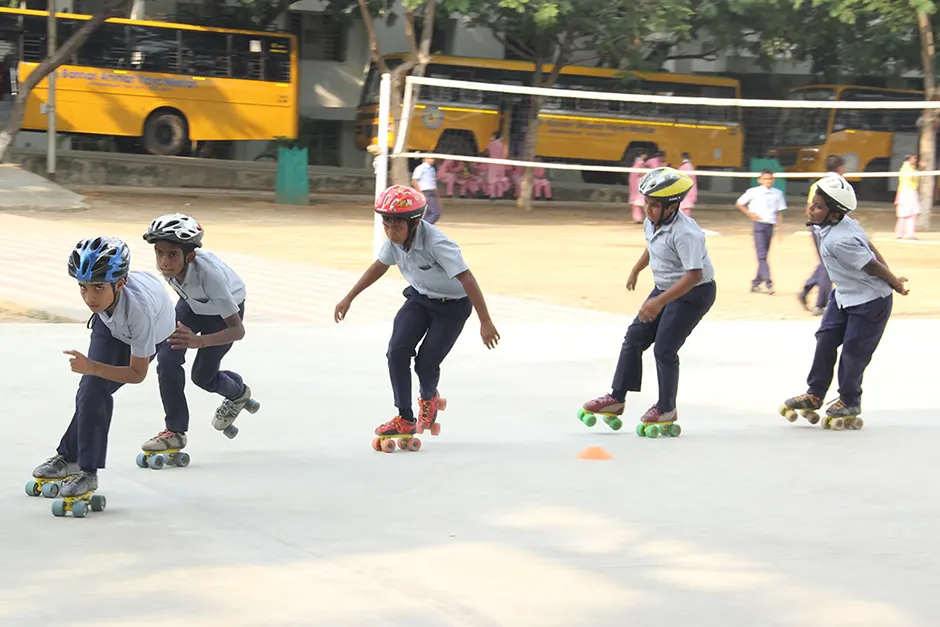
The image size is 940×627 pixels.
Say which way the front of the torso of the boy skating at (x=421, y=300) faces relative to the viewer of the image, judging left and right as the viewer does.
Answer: facing the viewer and to the left of the viewer

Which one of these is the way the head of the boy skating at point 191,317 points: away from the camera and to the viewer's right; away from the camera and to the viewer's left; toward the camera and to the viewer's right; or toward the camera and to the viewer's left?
toward the camera and to the viewer's left

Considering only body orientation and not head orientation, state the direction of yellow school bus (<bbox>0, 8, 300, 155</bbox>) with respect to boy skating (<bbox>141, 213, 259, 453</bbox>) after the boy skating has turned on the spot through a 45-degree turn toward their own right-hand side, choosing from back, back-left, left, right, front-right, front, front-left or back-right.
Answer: right

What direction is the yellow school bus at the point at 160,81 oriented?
to the viewer's left

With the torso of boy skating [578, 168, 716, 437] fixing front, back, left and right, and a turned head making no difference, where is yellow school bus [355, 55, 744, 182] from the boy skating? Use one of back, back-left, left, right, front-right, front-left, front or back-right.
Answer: back-right

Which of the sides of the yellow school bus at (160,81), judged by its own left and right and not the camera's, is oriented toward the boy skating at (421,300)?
left

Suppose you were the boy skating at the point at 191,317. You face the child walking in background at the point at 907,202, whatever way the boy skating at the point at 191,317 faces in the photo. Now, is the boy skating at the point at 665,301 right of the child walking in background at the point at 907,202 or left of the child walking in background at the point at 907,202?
right

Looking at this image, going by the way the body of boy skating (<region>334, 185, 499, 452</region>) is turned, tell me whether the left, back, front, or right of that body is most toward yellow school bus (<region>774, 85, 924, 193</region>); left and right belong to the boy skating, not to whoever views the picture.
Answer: back

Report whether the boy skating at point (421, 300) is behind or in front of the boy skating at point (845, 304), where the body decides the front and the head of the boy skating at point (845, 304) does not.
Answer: in front

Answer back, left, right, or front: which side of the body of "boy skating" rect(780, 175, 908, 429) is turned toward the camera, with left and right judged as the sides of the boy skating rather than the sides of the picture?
left

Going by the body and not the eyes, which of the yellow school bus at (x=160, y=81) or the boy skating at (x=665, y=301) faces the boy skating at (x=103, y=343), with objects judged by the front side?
the boy skating at (x=665, y=301)

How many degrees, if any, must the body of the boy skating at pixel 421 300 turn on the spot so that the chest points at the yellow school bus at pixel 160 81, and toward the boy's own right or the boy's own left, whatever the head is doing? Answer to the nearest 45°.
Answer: approximately 135° to the boy's own right
